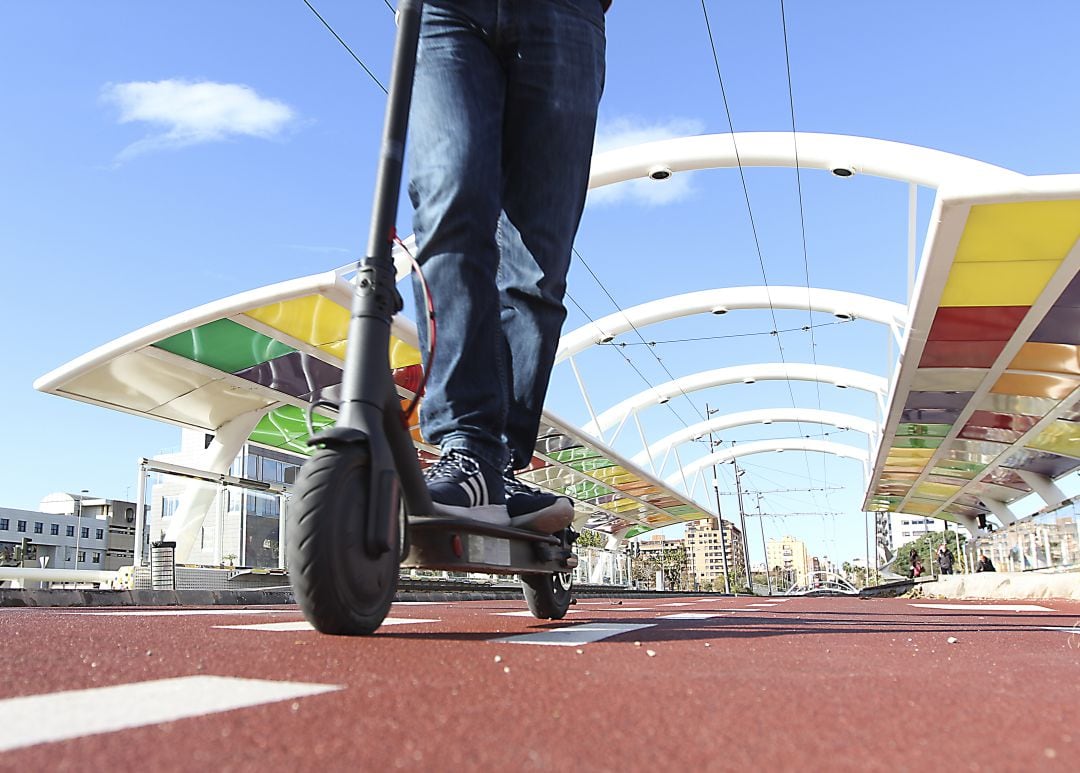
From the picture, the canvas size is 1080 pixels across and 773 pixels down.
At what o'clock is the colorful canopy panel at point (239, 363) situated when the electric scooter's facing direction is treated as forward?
The colorful canopy panel is roughly at 4 o'clock from the electric scooter.

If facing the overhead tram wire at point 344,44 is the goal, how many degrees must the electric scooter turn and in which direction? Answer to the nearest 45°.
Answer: approximately 135° to its right

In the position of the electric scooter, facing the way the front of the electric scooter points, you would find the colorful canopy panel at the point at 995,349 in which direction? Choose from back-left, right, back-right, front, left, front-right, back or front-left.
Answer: back

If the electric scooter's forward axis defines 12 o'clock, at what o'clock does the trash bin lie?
The trash bin is roughly at 4 o'clock from the electric scooter.

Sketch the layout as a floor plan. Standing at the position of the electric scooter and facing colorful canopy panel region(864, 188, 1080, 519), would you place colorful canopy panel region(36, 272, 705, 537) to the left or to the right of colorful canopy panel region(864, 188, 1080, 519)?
left

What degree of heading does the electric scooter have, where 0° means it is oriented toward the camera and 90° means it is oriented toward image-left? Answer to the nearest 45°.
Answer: approximately 45°
